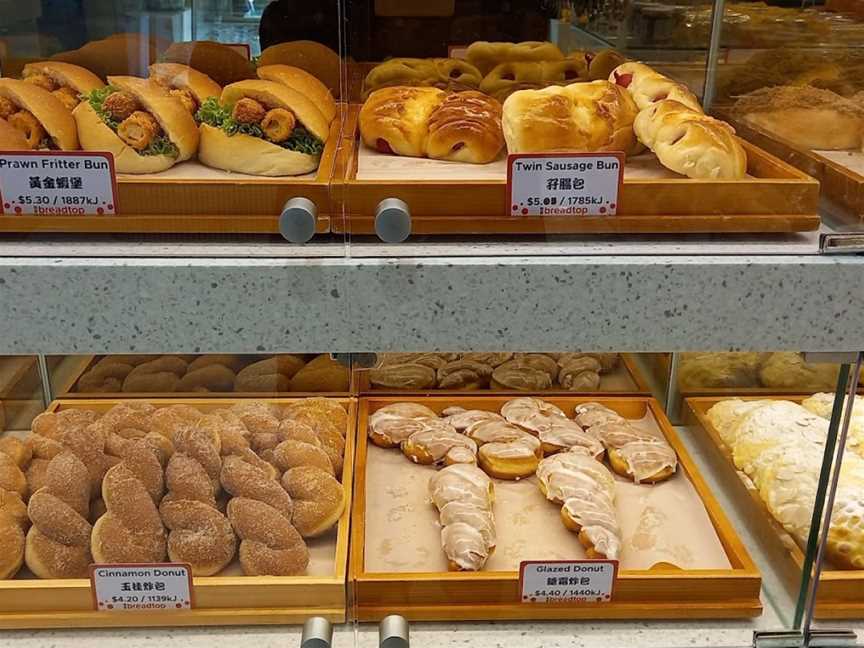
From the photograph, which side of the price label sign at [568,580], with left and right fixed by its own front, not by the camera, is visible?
front

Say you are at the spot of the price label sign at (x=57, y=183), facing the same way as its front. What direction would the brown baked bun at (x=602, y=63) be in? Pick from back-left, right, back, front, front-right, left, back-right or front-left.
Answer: left

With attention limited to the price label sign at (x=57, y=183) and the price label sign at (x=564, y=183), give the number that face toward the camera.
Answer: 2

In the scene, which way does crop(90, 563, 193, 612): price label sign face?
toward the camera

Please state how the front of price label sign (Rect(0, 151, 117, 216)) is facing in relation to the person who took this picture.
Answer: facing the viewer
